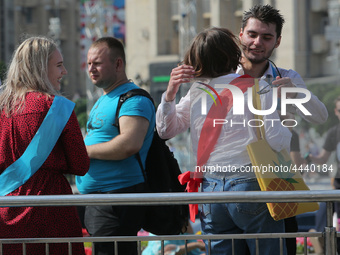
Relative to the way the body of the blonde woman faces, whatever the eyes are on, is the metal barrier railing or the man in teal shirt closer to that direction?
the man in teal shirt

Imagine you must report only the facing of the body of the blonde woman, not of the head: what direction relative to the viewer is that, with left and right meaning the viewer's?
facing away from the viewer and to the right of the viewer

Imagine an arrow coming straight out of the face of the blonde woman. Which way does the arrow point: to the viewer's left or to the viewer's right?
to the viewer's right

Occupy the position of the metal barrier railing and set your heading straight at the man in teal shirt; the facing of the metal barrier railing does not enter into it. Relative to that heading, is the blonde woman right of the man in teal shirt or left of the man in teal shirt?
left

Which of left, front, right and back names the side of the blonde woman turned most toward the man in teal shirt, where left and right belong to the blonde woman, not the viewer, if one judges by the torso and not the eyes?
front
